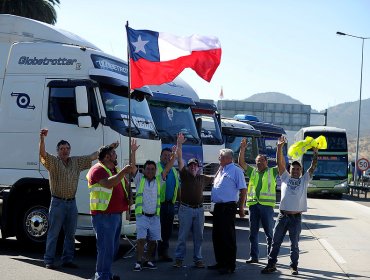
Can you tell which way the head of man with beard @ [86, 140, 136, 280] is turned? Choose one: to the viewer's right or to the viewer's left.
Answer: to the viewer's right

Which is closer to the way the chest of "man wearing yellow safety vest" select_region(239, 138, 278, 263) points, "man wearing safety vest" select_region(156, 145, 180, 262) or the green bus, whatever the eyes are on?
the man wearing safety vest

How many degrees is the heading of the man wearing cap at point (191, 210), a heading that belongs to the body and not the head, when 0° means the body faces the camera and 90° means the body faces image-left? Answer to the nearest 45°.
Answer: approximately 0°

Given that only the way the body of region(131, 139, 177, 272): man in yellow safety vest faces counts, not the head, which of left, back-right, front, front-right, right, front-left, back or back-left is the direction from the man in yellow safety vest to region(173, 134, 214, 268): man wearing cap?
left

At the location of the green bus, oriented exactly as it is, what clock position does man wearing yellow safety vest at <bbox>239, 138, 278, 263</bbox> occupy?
The man wearing yellow safety vest is roughly at 12 o'clock from the green bus.

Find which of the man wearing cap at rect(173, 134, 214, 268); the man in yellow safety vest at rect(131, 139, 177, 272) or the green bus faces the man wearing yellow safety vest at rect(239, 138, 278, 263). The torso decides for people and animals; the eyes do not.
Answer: the green bus
